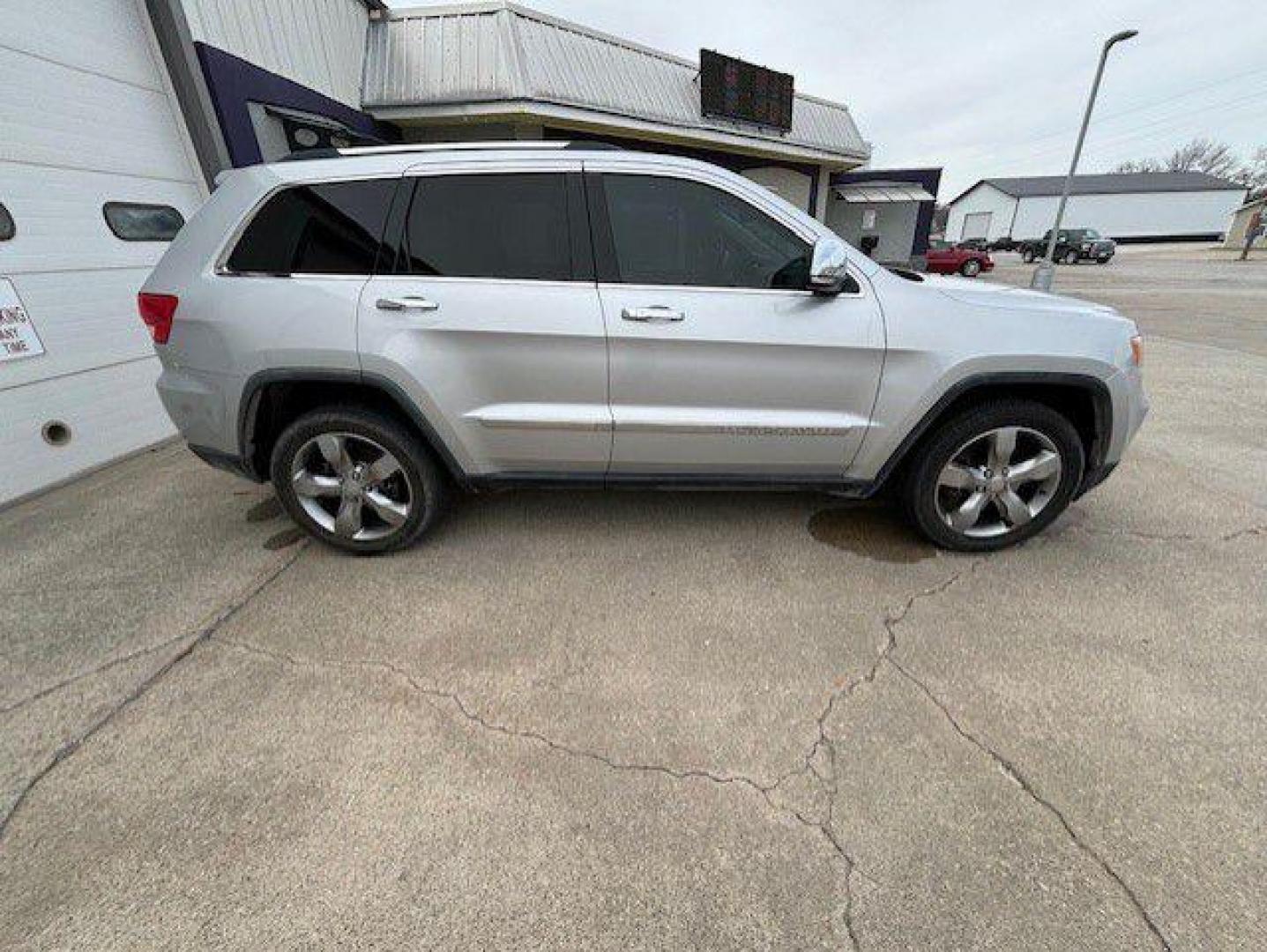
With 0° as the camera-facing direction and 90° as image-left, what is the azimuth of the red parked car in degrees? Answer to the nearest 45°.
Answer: approximately 270°

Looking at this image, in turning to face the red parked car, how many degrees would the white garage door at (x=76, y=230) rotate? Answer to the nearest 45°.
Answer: approximately 45° to its left

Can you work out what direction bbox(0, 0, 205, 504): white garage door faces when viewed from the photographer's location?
facing the viewer and to the right of the viewer

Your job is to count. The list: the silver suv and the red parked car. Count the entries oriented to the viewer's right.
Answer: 2

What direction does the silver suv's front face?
to the viewer's right

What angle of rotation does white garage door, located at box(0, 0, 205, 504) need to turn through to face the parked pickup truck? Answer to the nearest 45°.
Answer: approximately 45° to its left

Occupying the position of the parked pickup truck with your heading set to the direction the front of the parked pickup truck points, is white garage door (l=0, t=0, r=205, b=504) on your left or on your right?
on your right

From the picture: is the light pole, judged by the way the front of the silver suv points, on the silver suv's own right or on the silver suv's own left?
on the silver suv's own left

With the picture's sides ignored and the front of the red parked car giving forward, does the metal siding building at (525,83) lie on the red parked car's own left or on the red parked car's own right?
on the red parked car's own right

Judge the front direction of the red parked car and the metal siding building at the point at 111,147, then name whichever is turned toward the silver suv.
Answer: the metal siding building

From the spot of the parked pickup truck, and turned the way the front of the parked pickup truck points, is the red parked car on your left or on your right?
on your right
